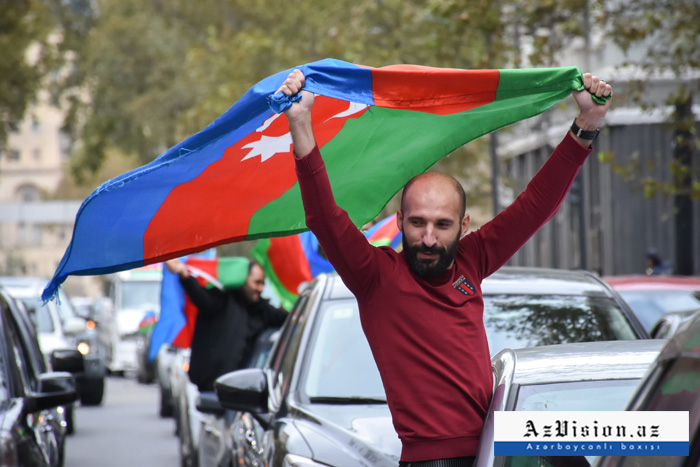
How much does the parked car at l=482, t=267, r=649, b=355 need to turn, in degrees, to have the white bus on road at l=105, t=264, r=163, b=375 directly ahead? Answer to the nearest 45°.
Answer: approximately 135° to its right

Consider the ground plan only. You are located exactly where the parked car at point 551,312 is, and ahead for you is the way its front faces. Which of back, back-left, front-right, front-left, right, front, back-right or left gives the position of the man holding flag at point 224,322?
back-right

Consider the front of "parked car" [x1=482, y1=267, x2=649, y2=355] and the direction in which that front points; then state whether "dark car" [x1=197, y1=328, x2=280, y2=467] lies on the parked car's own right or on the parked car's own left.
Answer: on the parked car's own right

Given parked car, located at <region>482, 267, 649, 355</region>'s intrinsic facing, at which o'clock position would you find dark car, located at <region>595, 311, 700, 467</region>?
The dark car is roughly at 12 o'clock from the parked car.

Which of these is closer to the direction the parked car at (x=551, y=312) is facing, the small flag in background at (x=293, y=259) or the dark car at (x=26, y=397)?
the dark car

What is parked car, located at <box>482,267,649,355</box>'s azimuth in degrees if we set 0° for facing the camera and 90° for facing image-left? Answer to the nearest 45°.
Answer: approximately 0°

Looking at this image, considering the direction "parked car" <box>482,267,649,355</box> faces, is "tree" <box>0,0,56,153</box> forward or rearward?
rearward

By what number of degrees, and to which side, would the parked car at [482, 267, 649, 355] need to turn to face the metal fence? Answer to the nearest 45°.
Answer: approximately 180°
